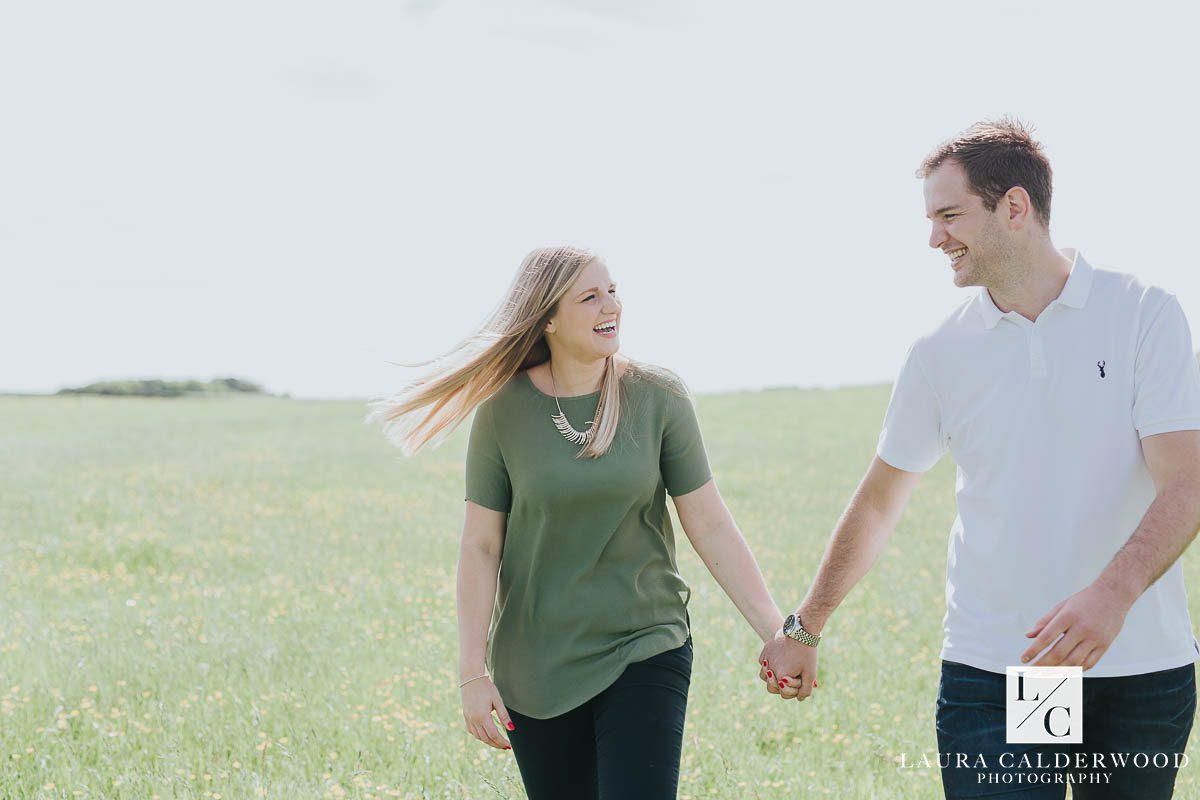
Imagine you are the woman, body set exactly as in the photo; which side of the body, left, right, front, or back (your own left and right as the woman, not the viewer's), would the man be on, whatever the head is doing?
left

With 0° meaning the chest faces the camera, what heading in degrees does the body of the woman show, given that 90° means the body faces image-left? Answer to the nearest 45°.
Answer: approximately 0°

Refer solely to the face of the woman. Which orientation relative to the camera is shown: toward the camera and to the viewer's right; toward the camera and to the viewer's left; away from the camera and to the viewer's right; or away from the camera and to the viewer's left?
toward the camera and to the viewer's right
